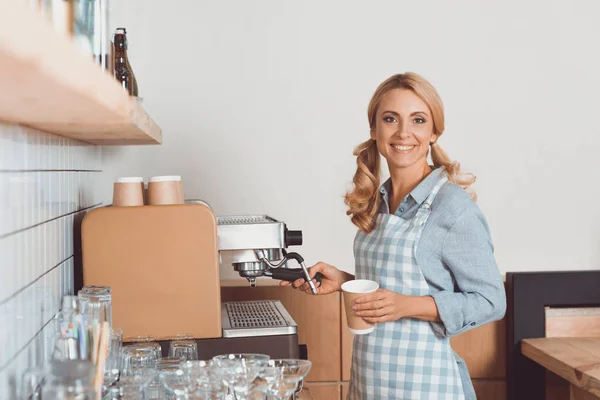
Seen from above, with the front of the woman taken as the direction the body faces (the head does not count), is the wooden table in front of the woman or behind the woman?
behind

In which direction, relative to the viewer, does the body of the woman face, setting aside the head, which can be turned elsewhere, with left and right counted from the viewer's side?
facing the viewer and to the left of the viewer

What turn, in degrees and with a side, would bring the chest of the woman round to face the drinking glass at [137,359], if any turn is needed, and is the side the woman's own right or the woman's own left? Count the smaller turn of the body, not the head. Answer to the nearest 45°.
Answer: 0° — they already face it

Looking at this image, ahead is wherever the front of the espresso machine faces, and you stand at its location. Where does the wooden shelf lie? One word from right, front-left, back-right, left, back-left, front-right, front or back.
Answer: right

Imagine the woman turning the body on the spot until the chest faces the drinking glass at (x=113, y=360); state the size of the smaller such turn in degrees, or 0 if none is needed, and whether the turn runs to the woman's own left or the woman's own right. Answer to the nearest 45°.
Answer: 0° — they already face it

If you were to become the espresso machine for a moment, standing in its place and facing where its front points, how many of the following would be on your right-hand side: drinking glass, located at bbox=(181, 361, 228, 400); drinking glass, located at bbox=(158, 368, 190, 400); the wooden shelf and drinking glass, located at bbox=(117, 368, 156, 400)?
4

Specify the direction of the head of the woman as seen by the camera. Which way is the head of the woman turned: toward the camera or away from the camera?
toward the camera

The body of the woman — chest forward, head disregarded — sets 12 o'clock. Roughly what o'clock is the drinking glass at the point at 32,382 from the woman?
The drinking glass is roughly at 12 o'clock from the woman.

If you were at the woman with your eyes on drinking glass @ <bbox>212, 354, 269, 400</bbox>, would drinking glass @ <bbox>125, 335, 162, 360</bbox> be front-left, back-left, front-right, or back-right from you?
front-right

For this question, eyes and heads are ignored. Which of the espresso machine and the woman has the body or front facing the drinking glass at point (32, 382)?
the woman

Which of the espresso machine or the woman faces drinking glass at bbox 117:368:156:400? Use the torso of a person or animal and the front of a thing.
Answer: the woman
